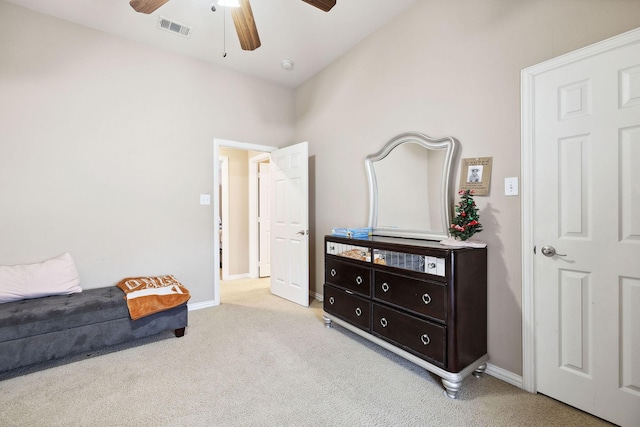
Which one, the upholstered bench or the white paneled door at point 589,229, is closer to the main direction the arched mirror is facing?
the upholstered bench

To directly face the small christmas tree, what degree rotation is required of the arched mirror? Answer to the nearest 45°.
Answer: approximately 90° to its left

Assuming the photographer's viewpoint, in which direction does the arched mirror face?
facing the viewer and to the left of the viewer

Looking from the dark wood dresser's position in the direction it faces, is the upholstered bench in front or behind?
in front

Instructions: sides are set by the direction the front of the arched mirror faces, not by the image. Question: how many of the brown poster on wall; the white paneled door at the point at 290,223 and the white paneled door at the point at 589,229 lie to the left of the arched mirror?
2

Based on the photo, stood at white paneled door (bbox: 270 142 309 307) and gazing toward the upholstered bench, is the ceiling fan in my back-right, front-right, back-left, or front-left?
front-left

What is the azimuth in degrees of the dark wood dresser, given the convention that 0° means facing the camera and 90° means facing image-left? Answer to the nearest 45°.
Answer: approximately 45°

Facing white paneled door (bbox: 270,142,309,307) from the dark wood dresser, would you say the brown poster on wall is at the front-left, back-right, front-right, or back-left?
back-right

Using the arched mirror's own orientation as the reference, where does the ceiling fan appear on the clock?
The ceiling fan is roughly at 12 o'clock from the arched mirror.

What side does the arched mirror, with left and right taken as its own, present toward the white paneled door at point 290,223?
right
